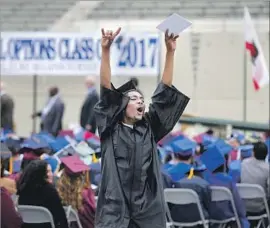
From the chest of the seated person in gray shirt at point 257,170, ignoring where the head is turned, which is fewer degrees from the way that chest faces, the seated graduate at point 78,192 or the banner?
the banner

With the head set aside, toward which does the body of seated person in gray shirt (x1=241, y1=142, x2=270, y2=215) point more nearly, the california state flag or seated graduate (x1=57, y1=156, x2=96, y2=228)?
the california state flag

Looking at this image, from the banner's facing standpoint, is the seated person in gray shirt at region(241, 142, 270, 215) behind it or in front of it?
in front

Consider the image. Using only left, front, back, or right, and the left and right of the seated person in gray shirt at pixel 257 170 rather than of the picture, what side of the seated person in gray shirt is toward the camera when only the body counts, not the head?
back

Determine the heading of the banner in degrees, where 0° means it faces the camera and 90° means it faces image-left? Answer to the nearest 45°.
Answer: approximately 0°

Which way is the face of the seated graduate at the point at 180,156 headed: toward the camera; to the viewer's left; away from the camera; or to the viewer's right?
away from the camera

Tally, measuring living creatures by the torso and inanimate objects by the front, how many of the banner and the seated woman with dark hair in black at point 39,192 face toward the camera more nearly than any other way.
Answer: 1

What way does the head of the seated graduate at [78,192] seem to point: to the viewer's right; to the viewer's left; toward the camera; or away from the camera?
away from the camera

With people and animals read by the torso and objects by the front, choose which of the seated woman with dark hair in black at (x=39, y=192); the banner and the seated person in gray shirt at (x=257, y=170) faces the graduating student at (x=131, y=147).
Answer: the banner

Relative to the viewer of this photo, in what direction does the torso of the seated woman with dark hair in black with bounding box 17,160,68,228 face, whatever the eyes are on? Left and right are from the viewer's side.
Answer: facing away from the viewer and to the right of the viewer

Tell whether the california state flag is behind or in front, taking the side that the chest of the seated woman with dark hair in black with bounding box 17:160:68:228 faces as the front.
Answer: in front
